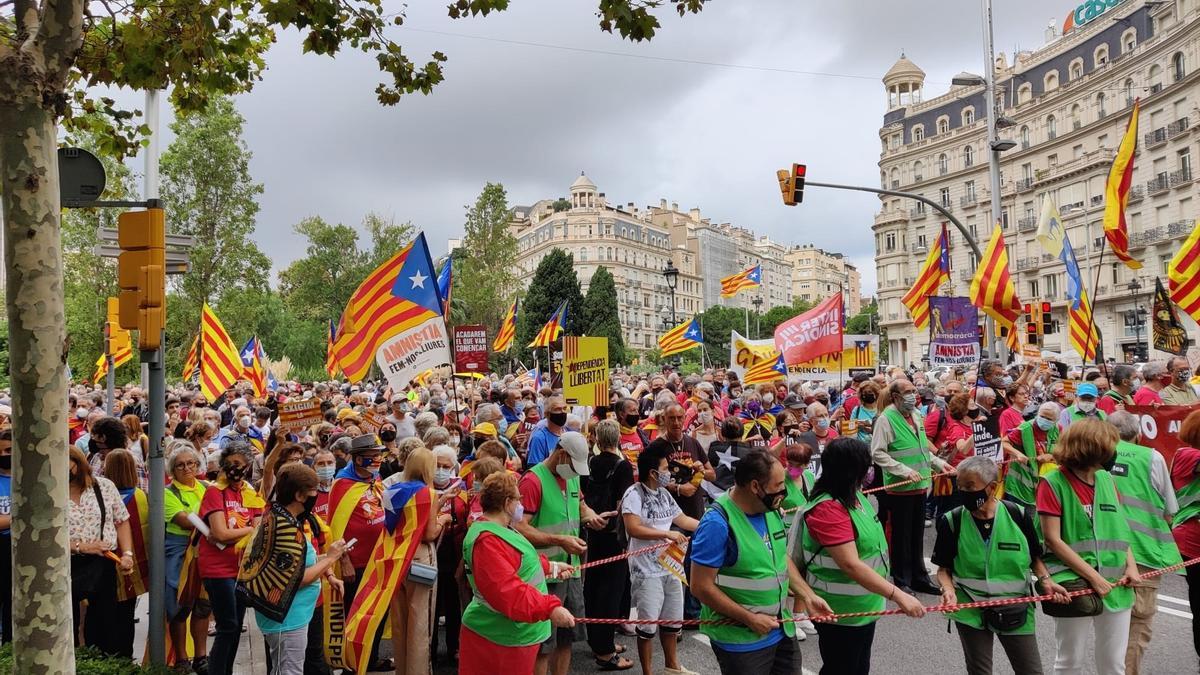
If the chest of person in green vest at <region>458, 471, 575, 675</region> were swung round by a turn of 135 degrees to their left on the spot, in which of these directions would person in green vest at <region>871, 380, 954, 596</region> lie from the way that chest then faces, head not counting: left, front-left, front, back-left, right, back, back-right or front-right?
right

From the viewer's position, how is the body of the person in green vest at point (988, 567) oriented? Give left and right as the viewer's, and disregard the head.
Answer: facing the viewer

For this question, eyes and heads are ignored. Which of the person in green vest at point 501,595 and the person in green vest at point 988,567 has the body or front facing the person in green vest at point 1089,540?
the person in green vest at point 501,595

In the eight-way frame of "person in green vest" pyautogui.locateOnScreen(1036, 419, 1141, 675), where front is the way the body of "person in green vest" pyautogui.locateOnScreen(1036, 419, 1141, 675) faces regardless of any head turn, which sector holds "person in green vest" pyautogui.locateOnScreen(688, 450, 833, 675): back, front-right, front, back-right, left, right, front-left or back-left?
right

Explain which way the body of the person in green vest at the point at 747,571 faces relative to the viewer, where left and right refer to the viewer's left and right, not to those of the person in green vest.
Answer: facing the viewer and to the right of the viewer

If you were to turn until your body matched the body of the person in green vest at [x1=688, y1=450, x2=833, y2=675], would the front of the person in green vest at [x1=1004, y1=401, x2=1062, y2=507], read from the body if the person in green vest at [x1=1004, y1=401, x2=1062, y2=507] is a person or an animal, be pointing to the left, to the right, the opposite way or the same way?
the same way

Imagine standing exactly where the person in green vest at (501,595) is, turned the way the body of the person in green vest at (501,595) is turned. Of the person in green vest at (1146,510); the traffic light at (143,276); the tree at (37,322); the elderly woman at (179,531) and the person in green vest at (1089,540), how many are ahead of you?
2

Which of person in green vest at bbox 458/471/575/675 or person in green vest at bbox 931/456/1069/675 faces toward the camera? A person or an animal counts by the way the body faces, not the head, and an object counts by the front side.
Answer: person in green vest at bbox 931/456/1069/675

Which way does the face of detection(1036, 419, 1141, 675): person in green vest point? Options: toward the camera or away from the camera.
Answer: away from the camera

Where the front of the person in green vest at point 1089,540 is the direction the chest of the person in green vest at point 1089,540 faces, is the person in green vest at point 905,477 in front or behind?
behind

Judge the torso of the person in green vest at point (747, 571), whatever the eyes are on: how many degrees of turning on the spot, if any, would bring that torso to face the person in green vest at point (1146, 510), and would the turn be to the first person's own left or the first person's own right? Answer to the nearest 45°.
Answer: approximately 90° to the first person's own left

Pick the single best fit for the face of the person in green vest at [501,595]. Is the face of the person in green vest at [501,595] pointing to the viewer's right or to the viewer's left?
to the viewer's right
